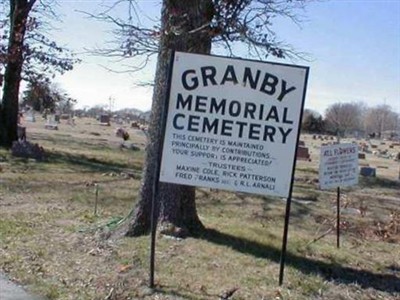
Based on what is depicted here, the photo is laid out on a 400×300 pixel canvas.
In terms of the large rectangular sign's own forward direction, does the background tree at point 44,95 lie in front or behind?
behind

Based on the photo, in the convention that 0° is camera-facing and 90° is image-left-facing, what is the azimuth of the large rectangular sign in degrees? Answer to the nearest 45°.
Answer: approximately 0°

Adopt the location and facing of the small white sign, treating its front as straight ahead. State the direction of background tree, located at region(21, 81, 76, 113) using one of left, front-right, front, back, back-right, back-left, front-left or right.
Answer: back-right

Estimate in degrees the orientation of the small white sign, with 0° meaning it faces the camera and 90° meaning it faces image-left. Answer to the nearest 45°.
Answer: approximately 0°

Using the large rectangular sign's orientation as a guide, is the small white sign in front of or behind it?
behind

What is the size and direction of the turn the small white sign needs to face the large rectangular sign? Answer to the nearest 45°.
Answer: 0° — it already faces it

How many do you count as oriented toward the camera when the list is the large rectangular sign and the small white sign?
2

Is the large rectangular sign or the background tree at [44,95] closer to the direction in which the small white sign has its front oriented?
the large rectangular sign
